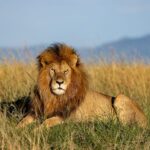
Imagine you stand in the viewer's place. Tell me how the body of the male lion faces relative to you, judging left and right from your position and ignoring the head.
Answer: facing the viewer and to the left of the viewer
